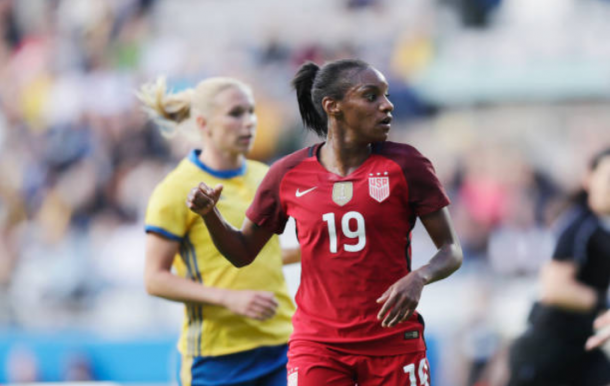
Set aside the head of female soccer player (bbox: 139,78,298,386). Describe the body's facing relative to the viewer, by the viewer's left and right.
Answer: facing the viewer and to the right of the viewer

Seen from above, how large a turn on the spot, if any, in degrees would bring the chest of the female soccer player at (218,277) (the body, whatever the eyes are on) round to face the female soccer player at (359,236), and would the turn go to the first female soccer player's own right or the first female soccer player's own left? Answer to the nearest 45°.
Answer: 0° — they already face them

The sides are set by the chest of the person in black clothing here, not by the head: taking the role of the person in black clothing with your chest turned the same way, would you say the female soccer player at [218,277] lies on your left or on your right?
on your right

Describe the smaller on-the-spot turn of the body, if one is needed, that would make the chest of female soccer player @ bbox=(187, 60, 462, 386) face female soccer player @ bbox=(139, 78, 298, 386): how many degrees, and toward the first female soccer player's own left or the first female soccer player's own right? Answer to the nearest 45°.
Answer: approximately 135° to the first female soccer player's own right

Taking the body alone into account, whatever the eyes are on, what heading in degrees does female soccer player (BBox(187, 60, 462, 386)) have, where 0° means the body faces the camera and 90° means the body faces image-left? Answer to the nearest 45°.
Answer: approximately 0°

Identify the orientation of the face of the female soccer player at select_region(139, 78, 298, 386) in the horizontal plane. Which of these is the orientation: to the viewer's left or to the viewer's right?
to the viewer's right

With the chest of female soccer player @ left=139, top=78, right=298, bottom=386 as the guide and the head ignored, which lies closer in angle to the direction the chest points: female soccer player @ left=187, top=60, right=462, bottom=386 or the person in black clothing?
the female soccer player

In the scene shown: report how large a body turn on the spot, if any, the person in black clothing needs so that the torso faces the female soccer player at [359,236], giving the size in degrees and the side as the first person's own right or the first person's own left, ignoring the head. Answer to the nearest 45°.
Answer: approximately 45° to the first person's own right

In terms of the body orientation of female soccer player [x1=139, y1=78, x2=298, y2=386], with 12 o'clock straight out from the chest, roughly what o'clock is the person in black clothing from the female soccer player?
The person in black clothing is roughly at 10 o'clock from the female soccer player.
